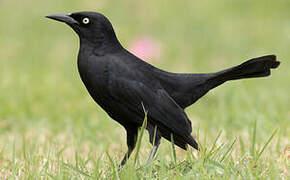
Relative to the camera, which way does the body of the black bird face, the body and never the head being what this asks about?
to the viewer's left

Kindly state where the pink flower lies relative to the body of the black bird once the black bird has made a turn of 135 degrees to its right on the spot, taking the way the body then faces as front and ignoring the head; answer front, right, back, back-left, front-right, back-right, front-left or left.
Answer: front-left
